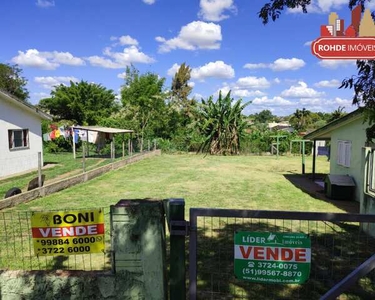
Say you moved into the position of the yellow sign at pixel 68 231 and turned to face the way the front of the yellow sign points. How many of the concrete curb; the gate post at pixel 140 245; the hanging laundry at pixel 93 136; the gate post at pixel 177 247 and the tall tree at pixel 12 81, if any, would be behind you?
3

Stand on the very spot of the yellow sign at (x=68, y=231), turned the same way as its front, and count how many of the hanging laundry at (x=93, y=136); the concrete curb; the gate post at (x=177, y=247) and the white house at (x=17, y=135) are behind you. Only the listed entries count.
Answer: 3

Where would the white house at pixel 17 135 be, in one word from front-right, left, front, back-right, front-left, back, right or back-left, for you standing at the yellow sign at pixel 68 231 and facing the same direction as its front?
back

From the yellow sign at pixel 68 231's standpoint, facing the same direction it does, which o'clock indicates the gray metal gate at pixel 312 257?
The gray metal gate is roughly at 9 o'clock from the yellow sign.

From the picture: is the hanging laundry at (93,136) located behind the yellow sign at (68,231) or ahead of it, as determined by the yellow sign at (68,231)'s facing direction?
behind

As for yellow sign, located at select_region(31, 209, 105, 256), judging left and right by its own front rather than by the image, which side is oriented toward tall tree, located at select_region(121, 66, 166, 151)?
back

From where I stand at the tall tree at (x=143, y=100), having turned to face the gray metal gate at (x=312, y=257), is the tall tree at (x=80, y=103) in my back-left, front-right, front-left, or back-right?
back-right

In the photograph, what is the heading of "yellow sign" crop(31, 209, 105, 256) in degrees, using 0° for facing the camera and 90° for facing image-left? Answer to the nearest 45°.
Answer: approximately 0°

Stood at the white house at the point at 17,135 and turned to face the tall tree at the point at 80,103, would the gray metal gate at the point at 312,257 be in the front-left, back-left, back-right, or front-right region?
back-right

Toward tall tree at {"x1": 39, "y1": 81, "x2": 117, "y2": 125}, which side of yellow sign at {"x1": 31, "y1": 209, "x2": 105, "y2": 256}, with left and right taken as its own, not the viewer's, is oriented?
back

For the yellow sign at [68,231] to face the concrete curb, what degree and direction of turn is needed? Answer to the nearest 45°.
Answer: approximately 180°

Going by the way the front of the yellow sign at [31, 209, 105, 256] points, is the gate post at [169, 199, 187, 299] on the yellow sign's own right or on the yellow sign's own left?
on the yellow sign's own left
